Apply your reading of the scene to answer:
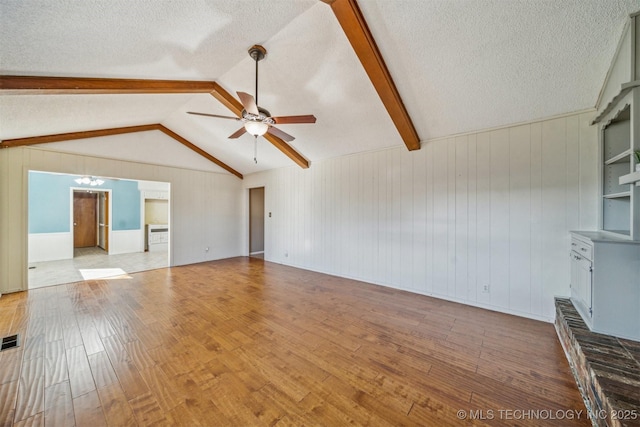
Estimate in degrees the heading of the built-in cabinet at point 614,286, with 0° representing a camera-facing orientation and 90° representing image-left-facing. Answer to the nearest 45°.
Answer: approximately 90°

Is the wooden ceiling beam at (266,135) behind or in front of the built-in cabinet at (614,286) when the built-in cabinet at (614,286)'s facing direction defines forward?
in front

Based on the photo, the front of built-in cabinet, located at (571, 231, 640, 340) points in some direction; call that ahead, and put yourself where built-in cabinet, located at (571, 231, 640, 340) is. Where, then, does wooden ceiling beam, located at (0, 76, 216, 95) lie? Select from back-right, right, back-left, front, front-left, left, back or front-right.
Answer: front-left

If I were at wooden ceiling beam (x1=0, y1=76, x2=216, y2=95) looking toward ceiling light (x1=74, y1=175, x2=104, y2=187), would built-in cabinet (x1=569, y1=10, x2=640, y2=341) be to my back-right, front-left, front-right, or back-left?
back-right
